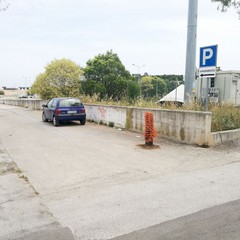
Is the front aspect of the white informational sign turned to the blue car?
no

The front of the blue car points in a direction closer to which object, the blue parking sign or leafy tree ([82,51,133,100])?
the leafy tree

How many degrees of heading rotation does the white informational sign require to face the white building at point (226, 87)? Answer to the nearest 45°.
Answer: approximately 180°

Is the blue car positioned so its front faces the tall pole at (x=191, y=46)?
no

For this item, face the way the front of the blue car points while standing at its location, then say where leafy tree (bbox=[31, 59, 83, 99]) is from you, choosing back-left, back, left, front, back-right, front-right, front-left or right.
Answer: front-right

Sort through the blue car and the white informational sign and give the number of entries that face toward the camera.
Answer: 1

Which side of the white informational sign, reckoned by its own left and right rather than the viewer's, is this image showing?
front

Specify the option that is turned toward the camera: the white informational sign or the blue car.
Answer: the white informational sign
